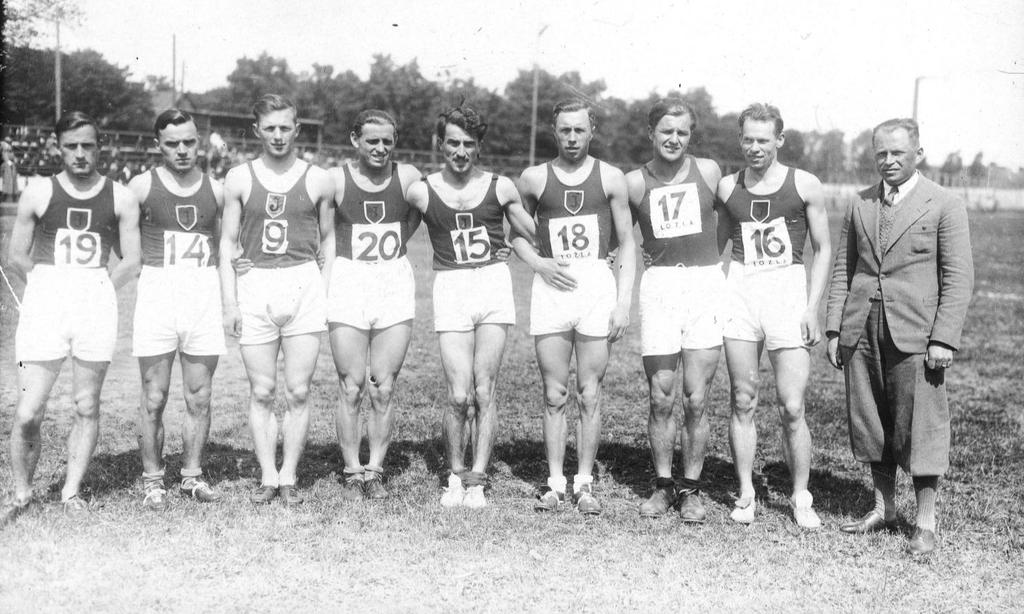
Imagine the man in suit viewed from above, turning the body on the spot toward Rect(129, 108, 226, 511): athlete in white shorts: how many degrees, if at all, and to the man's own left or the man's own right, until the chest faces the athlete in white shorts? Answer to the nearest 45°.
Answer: approximately 45° to the man's own right

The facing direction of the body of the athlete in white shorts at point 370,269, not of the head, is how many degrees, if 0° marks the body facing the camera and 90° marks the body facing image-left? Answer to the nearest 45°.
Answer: approximately 0°

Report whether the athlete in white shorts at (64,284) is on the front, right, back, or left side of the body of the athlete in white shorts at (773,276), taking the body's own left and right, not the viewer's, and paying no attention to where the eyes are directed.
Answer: right

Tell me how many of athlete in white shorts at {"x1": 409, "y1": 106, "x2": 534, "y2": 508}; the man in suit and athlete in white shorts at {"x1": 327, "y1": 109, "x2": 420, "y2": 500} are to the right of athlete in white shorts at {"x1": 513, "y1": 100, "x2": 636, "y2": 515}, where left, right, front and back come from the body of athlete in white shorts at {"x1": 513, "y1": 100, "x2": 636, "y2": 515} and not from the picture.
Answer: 2

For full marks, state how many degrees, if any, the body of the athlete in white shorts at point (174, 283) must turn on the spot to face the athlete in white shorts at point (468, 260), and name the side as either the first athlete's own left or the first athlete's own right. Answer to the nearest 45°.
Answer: approximately 90° to the first athlete's own left
